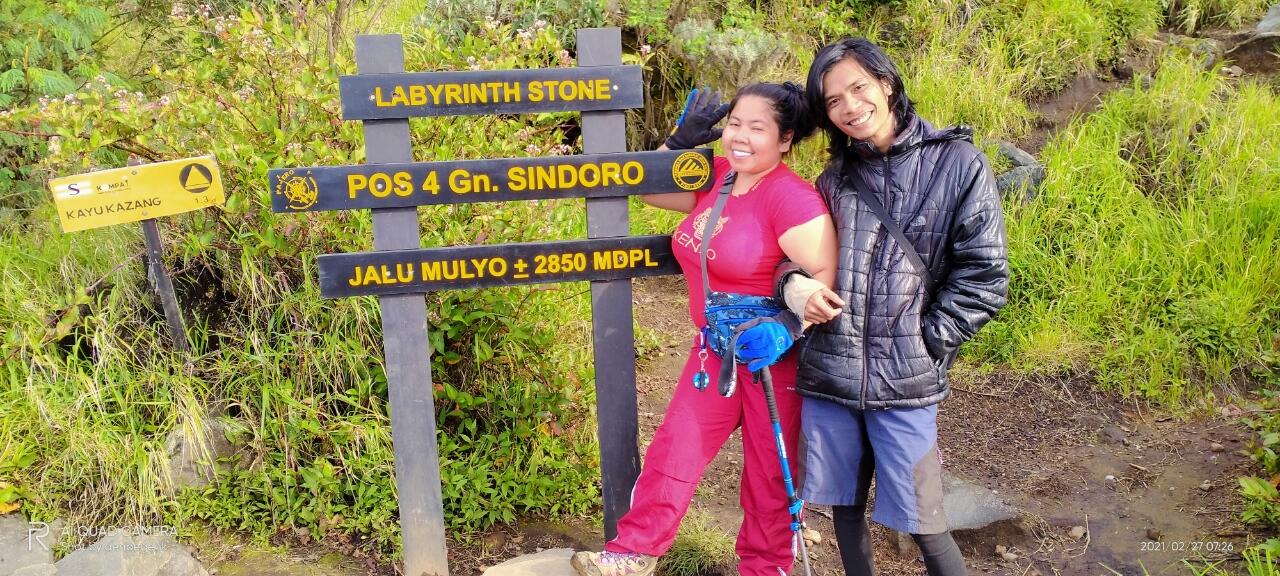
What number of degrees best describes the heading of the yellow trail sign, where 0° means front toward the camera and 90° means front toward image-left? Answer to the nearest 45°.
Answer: approximately 0°

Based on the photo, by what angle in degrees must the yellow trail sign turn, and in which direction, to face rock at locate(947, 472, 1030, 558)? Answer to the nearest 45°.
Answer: approximately 45° to its left

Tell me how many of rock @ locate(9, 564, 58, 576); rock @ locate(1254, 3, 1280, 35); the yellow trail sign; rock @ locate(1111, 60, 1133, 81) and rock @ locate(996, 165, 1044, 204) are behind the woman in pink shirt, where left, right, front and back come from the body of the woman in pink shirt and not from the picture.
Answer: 3

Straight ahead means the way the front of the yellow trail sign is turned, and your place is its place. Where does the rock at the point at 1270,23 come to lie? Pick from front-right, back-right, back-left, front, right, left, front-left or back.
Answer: left

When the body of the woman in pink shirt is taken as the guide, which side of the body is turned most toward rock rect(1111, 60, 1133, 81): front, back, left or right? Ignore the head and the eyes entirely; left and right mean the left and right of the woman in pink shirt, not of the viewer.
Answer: back

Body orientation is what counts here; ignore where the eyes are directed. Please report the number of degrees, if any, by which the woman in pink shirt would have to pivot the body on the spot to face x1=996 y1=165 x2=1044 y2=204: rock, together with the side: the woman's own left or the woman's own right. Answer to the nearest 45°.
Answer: approximately 180°

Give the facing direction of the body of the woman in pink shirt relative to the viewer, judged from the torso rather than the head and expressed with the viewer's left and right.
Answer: facing the viewer and to the left of the viewer

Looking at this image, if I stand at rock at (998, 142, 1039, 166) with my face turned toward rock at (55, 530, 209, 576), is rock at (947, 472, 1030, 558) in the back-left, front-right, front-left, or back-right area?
front-left

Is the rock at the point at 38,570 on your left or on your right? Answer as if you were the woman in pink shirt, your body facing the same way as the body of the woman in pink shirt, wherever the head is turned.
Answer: on your right

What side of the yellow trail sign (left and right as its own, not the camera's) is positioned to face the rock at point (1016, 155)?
left

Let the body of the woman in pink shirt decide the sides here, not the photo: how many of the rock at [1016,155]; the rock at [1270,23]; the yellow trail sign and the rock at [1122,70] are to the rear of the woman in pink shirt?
3

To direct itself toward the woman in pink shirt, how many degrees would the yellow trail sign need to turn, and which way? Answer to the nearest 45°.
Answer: approximately 45° to its left

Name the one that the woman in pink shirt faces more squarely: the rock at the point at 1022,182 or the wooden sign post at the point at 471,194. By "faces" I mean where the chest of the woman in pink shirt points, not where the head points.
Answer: the wooden sign post

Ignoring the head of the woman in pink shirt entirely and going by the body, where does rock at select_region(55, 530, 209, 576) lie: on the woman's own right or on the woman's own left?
on the woman's own right
